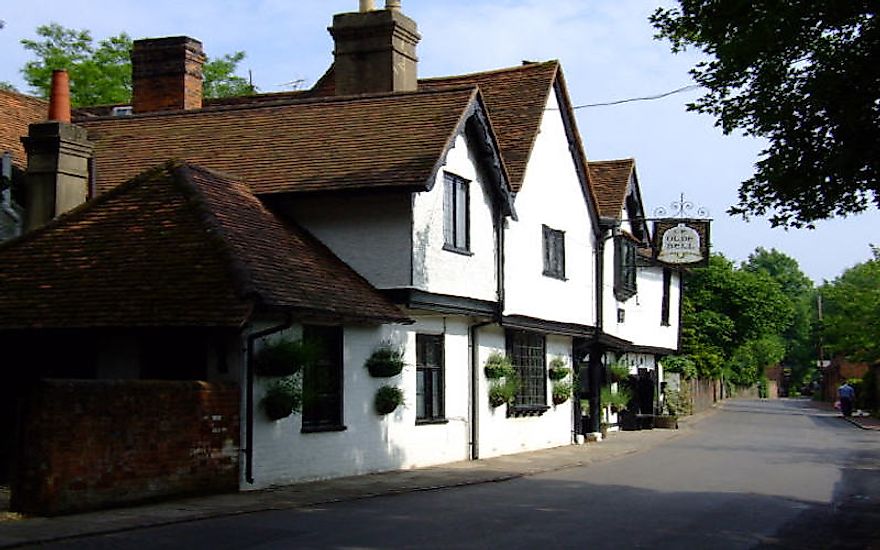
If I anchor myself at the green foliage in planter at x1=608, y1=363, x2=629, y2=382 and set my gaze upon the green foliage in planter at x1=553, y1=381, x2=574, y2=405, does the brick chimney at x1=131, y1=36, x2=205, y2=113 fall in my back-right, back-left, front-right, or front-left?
front-right

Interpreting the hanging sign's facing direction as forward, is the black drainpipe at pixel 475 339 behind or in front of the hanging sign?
in front

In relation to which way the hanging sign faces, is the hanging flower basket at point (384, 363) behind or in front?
in front

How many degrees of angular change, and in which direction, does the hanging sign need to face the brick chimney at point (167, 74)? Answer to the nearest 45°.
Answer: approximately 45° to its right

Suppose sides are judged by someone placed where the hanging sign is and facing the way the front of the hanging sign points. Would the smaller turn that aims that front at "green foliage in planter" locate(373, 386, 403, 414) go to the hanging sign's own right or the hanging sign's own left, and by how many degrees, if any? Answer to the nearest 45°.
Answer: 0° — it already faces it

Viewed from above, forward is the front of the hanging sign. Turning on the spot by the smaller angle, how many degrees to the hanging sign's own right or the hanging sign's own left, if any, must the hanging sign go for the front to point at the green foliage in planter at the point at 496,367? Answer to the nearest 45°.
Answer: approximately 45° to the hanging sign's own right

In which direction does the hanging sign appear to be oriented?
toward the camera

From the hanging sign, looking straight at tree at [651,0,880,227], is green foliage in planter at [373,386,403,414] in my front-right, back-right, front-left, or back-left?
front-right

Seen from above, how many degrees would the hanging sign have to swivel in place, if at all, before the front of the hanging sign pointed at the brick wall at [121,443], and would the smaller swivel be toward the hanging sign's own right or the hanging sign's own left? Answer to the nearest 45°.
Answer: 0° — it already faces it

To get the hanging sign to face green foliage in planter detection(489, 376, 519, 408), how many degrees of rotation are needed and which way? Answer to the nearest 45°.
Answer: approximately 45° to its right

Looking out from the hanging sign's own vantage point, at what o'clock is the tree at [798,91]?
The tree is roughly at 12 o'clock from the hanging sign.
